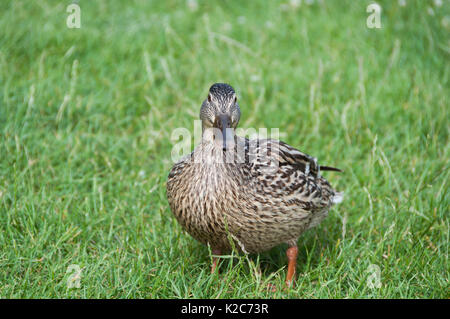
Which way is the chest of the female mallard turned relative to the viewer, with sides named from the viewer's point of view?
facing the viewer and to the left of the viewer
